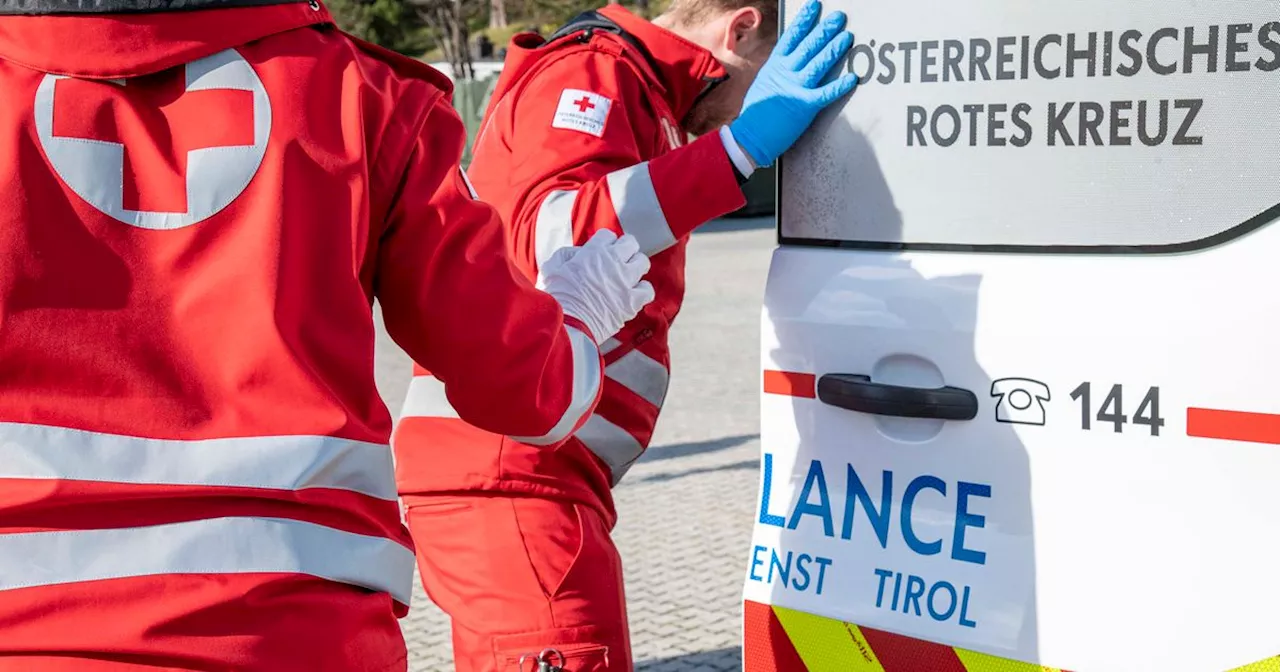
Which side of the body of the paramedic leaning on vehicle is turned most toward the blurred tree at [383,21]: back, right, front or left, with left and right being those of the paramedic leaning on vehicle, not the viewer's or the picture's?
left

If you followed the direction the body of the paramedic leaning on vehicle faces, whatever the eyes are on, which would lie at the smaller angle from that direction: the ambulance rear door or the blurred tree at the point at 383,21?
the ambulance rear door

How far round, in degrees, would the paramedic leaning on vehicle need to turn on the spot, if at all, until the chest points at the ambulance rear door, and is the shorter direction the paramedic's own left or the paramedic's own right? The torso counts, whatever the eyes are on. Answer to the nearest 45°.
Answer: approximately 45° to the paramedic's own right

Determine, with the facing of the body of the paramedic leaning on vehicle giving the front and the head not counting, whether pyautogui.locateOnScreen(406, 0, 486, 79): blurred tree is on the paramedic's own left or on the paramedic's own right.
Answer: on the paramedic's own left

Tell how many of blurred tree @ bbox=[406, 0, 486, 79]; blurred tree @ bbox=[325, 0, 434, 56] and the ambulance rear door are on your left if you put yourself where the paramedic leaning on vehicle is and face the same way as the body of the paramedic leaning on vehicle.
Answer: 2

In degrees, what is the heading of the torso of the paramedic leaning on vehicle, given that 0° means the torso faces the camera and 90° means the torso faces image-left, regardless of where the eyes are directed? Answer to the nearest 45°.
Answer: approximately 270°
